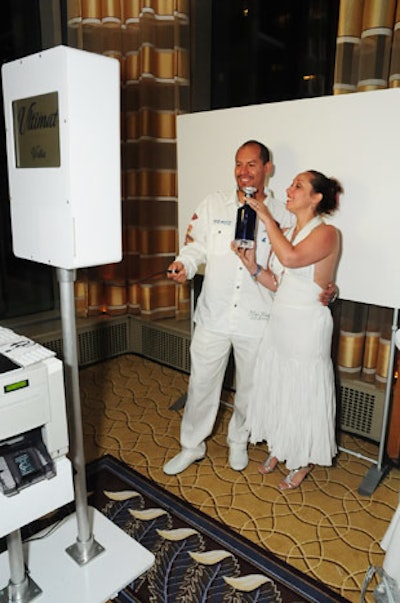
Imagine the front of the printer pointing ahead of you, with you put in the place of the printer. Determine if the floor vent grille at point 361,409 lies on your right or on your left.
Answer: on your left

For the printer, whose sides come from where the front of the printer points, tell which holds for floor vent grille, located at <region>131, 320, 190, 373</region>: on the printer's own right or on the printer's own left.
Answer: on the printer's own left

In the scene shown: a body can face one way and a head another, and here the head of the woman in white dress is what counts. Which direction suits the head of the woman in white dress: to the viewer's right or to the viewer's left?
to the viewer's left

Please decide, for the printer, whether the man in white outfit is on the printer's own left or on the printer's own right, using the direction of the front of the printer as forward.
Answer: on the printer's own left

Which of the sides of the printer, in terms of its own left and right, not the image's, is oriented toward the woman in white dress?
left

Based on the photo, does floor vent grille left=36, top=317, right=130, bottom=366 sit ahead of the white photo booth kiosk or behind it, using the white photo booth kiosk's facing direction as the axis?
behind

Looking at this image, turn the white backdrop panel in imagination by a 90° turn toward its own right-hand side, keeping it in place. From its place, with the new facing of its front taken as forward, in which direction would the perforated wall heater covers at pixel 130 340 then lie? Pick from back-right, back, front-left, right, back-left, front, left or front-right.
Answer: front
